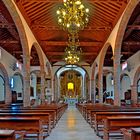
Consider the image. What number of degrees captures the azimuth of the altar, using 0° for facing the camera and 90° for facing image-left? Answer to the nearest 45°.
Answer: approximately 0°

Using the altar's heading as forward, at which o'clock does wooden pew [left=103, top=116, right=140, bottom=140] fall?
The wooden pew is roughly at 12 o'clock from the altar.

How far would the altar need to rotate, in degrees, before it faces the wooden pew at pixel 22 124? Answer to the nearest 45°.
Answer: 0° — it already faces it
